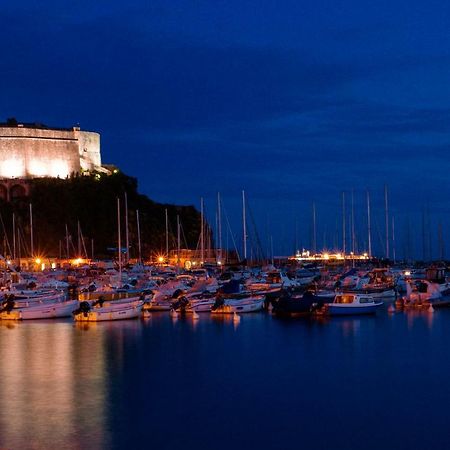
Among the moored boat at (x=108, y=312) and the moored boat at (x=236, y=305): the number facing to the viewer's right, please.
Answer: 2

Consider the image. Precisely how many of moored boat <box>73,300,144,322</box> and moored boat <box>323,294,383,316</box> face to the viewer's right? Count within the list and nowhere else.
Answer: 2

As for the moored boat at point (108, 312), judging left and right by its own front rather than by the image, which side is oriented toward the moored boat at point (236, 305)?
front

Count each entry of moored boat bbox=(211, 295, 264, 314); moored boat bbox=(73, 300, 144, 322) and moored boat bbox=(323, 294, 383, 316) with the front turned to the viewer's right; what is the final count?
3

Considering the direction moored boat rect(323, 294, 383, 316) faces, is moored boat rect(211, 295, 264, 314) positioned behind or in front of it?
behind

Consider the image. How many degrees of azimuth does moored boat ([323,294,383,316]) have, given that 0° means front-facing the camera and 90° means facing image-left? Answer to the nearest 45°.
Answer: approximately 270°

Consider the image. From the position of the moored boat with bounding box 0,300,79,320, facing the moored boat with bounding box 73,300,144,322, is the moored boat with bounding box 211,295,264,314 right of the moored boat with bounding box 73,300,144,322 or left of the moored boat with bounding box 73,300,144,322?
left

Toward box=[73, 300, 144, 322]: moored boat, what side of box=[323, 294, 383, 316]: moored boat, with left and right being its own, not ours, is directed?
back

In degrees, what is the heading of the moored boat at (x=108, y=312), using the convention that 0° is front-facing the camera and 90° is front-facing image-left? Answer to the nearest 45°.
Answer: approximately 270°

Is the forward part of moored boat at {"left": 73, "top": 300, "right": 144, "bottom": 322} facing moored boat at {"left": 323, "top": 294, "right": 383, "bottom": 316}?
yes

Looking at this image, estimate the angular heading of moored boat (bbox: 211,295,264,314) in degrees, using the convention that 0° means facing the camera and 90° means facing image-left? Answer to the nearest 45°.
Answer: approximately 270°

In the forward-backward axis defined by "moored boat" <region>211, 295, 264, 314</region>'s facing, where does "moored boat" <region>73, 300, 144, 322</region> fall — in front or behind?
behind
